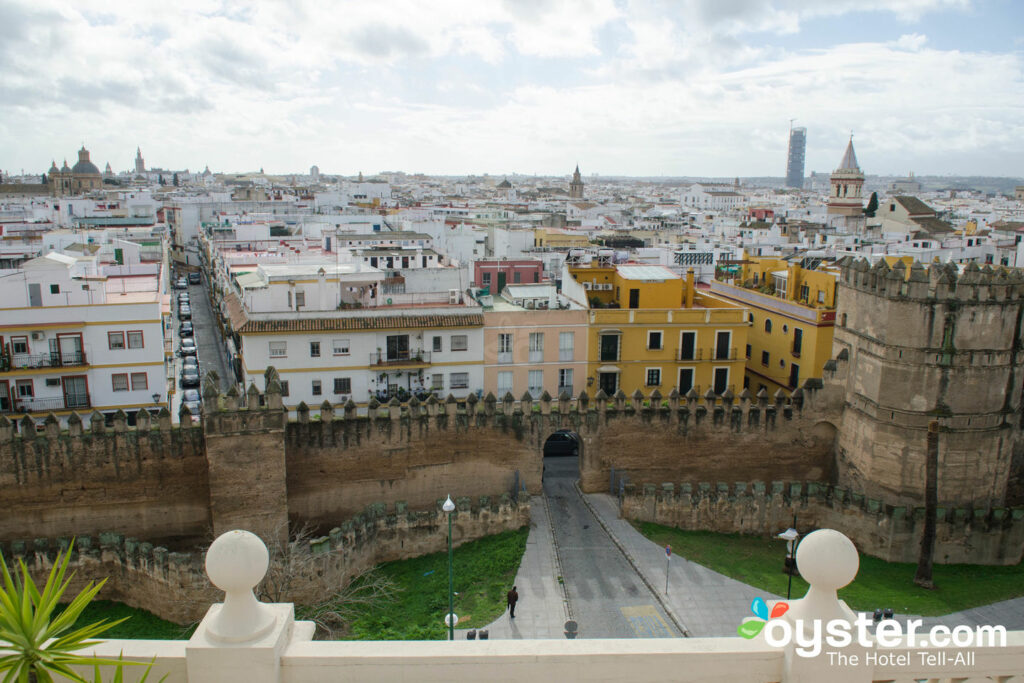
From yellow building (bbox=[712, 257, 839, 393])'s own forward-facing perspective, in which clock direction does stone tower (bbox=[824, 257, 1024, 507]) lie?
The stone tower is roughly at 10 o'clock from the yellow building.

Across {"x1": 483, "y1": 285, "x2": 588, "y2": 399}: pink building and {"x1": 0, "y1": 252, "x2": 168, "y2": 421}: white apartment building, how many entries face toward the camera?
2

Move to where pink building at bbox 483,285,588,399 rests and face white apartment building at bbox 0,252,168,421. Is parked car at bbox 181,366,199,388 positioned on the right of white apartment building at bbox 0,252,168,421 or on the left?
right

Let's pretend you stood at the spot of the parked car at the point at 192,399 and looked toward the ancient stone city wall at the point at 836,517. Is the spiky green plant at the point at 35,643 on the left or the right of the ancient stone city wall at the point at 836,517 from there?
right

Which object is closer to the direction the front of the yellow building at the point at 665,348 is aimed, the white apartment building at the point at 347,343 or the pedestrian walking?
the pedestrian walking

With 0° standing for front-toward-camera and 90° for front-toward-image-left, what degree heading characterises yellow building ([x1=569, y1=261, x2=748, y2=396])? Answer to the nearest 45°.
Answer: approximately 0°

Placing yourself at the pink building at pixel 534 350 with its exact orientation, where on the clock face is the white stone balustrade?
The white stone balustrade is roughly at 12 o'clock from the pink building.

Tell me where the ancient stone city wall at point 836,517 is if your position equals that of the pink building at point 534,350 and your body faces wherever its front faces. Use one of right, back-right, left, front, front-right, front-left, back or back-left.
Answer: front-left

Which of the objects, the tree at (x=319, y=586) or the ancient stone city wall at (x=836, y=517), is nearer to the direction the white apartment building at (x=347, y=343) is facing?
the tree

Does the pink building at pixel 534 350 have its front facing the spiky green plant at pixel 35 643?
yes

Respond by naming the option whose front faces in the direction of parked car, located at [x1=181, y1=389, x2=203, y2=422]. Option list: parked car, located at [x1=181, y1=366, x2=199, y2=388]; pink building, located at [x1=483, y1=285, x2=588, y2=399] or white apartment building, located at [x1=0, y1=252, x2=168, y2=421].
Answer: parked car, located at [x1=181, y1=366, x2=199, y2=388]

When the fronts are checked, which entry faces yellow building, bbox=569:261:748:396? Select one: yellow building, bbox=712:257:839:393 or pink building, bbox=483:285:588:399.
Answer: yellow building, bbox=712:257:839:393

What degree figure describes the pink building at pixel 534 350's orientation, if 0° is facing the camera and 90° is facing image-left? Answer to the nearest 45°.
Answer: approximately 0°
